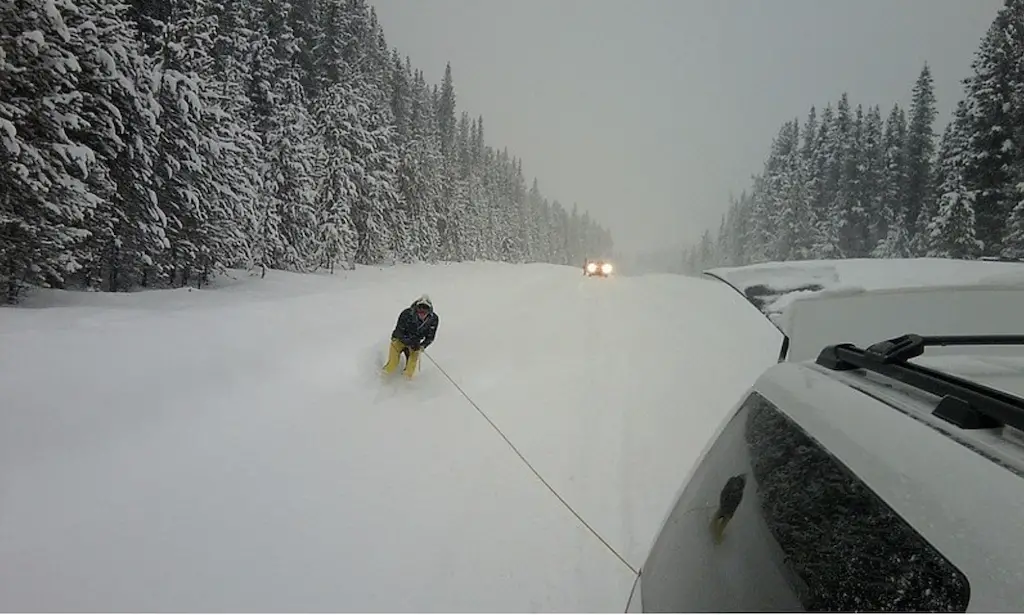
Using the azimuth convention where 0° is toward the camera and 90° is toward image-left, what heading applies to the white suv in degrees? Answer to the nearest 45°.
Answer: approximately 315°

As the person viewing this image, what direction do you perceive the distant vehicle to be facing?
facing the viewer

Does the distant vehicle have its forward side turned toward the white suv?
yes

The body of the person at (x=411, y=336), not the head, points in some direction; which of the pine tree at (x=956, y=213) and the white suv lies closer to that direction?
the white suv

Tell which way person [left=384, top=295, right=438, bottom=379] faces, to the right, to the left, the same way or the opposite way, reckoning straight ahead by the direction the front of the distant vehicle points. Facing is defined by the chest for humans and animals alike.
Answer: the same way

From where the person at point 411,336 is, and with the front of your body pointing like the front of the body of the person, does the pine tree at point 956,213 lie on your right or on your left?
on your left

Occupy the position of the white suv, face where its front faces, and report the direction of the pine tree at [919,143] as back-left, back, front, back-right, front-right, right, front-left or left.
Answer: back-left

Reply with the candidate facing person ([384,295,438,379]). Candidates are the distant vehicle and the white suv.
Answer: the distant vehicle

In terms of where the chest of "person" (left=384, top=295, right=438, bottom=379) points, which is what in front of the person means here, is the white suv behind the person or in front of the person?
in front

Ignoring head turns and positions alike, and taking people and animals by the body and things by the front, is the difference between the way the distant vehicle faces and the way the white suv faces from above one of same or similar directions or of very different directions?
same or similar directions

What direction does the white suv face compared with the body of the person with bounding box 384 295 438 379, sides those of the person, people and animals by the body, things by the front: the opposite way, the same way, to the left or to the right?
the same way

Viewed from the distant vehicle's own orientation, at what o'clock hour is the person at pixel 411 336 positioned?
The person is roughly at 12 o'clock from the distant vehicle.

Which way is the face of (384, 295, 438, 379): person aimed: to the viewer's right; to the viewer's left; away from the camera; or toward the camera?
toward the camera

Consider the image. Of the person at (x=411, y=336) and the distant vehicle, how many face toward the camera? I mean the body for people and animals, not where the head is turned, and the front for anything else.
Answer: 2

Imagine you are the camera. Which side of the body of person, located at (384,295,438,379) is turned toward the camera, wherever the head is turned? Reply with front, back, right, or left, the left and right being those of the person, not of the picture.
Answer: front
